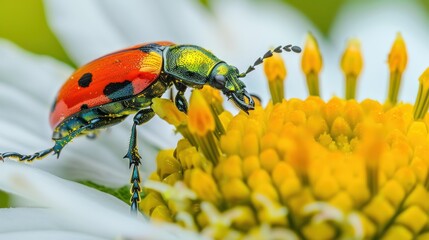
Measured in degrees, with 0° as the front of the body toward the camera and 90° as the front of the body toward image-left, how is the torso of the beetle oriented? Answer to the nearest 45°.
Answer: approximately 270°
